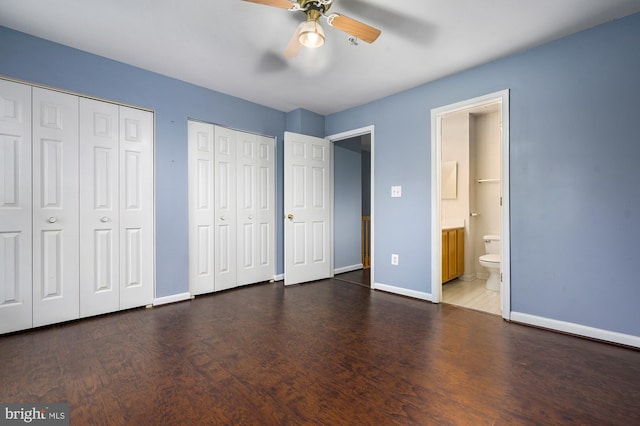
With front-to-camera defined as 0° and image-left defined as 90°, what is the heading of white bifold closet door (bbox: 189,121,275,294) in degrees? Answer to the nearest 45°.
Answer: approximately 315°

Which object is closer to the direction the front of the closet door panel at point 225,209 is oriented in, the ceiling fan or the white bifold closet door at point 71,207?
the ceiling fan

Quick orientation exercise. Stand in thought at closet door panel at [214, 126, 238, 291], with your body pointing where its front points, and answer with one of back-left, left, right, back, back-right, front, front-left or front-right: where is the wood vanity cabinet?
front-left

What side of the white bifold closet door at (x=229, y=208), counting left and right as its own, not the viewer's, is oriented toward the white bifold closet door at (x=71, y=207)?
right

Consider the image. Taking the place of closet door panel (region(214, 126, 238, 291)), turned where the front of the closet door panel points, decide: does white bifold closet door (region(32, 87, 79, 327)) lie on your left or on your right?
on your right

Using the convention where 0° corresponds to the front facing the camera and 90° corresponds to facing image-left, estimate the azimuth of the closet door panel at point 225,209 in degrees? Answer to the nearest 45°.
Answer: approximately 315°

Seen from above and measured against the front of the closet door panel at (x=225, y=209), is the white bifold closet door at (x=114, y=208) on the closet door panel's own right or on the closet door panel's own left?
on the closet door panel's own right

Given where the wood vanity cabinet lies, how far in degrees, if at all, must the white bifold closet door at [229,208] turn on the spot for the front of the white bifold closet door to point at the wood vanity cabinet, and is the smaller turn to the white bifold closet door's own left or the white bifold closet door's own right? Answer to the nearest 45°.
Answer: approximately 45° to the white bifold closet door's own left
